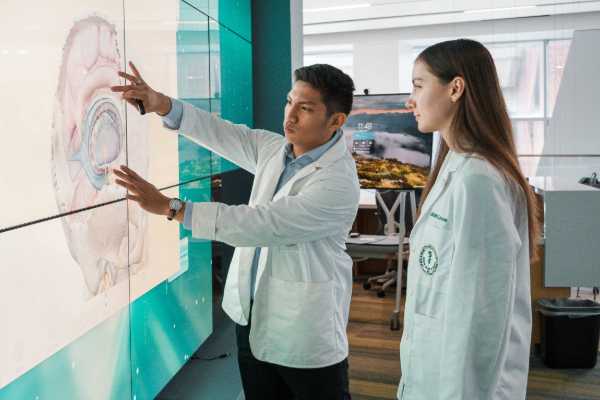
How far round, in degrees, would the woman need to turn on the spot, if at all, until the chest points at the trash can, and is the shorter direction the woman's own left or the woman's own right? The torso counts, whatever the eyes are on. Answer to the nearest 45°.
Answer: approximately 90° to the woman's own right

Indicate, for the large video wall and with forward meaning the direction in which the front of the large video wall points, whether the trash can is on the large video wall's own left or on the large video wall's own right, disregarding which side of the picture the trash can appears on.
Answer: on the large video wall's own left

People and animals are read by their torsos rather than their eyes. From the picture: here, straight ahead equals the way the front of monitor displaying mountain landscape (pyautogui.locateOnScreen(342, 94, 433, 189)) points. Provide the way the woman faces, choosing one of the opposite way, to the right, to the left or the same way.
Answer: to the right

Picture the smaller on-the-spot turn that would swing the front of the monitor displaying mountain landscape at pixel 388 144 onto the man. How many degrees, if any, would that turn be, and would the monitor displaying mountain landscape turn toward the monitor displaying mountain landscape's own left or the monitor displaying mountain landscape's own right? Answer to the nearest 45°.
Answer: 0° — it already faces them

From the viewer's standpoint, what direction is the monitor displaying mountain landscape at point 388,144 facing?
toward the camera

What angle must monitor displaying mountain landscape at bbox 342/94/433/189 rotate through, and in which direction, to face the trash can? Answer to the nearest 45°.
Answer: approximately 45° to its left

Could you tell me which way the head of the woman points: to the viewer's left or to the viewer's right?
to the viewer's left

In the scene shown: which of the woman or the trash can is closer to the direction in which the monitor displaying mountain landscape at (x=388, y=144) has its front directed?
the woman

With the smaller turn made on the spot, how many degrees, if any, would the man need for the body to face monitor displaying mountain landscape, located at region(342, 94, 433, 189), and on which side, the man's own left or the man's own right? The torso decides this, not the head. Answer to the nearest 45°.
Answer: approximately 135° to the man's own right

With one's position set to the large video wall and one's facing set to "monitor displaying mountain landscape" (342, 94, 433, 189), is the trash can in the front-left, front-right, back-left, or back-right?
front-right

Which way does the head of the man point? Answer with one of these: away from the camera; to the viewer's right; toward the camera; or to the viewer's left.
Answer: to the viewer's left

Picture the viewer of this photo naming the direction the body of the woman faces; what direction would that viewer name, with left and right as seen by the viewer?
facing to the left of the viewer

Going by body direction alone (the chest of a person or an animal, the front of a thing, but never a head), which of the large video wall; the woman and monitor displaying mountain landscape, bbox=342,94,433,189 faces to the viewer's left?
the woman

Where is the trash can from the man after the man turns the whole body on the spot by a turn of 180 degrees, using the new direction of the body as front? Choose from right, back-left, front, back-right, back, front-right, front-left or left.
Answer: front

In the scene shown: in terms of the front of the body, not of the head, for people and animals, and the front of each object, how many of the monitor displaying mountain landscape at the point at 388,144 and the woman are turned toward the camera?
1
